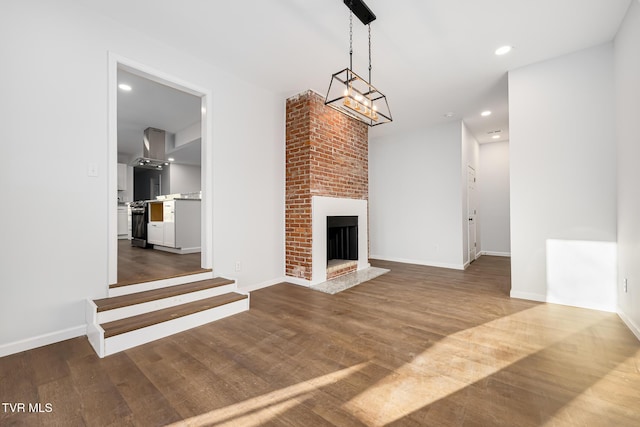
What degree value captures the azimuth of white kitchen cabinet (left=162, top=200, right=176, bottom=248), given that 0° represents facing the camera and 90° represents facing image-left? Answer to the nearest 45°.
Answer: approximately 45°

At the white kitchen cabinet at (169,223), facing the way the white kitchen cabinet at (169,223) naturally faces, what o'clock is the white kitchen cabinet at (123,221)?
the white kitchen cabinet at (123,221) is roughly at 4 o'clock from the white kitchen cabinet at (169,223).

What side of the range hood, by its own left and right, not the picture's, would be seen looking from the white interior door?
left

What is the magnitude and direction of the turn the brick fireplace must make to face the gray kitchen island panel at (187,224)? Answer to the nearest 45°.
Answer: approximately 135° to its right

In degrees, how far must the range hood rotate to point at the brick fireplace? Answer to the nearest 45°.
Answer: approximately 90° to its left

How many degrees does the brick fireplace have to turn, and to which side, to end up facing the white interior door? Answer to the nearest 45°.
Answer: approximately 90° to its left

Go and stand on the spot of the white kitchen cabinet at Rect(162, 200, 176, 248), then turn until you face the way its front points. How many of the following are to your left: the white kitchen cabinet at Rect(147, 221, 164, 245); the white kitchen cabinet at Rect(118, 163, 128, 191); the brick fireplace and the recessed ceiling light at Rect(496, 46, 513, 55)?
2
